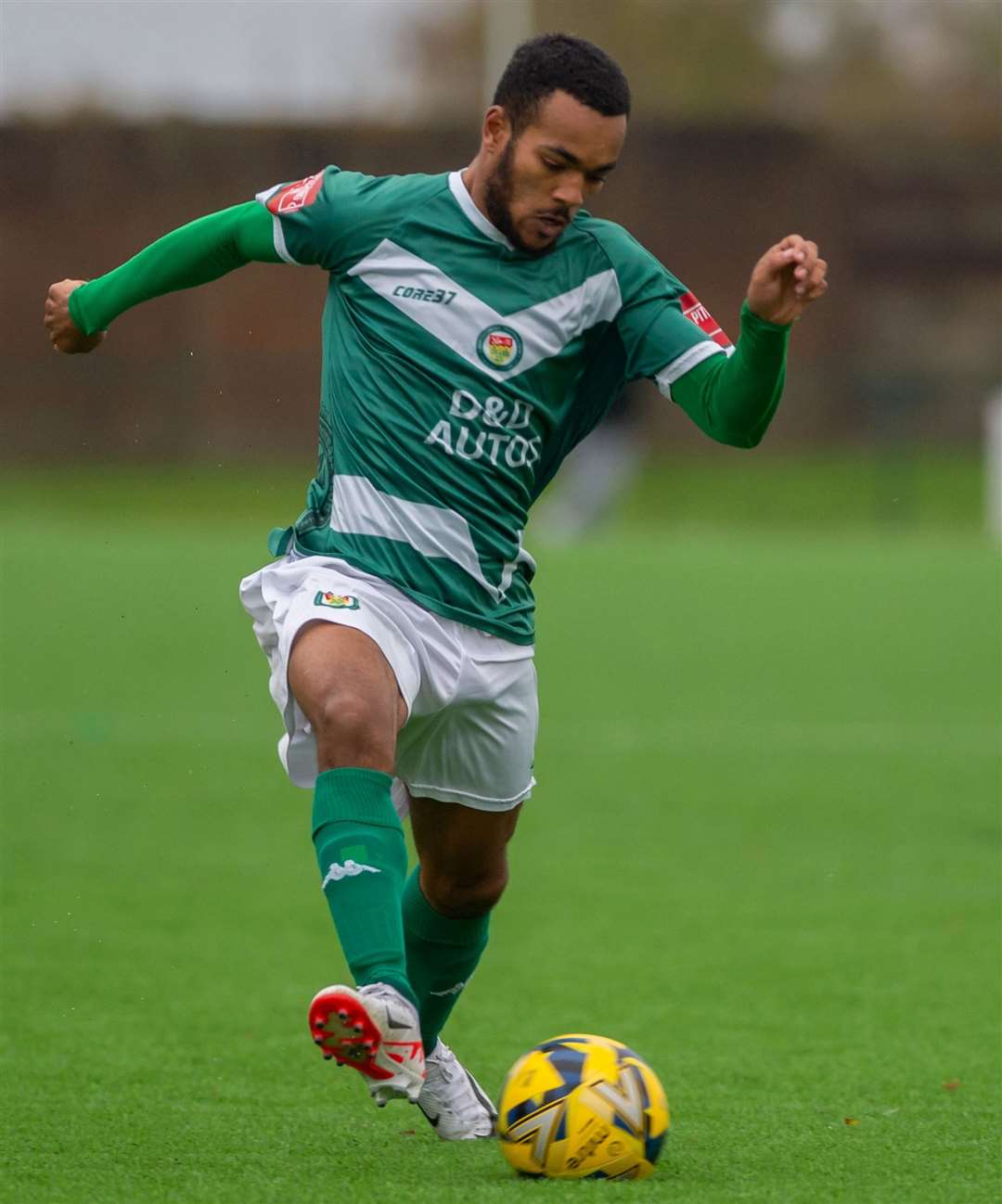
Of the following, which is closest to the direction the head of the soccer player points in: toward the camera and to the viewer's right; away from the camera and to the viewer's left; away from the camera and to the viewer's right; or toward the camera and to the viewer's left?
toward the camera and to the viewer's right

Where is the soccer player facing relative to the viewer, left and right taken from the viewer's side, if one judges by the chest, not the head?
facing the viewer and to the right of the viewer
